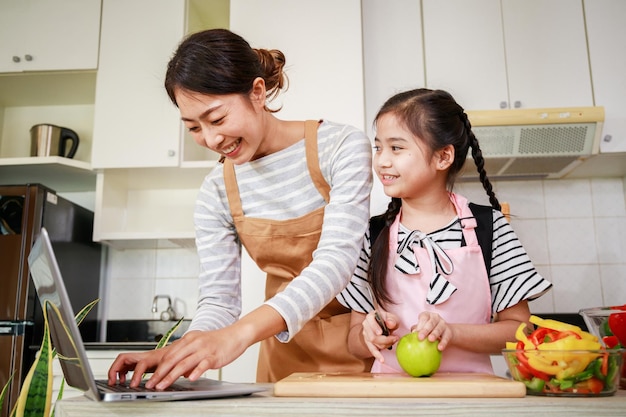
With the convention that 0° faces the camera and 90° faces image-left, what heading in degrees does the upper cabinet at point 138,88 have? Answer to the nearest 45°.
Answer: approximately 0°

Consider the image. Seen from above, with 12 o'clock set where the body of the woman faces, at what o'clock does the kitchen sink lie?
The kitchen sink is roughly at 4 o'clock from the woman.

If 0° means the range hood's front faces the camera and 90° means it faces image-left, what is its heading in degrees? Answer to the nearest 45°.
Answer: approximately 0°

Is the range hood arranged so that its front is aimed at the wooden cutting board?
yes

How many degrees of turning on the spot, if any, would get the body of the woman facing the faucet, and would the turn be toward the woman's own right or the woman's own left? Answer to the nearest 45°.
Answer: approximately 135° to the woman's own right
